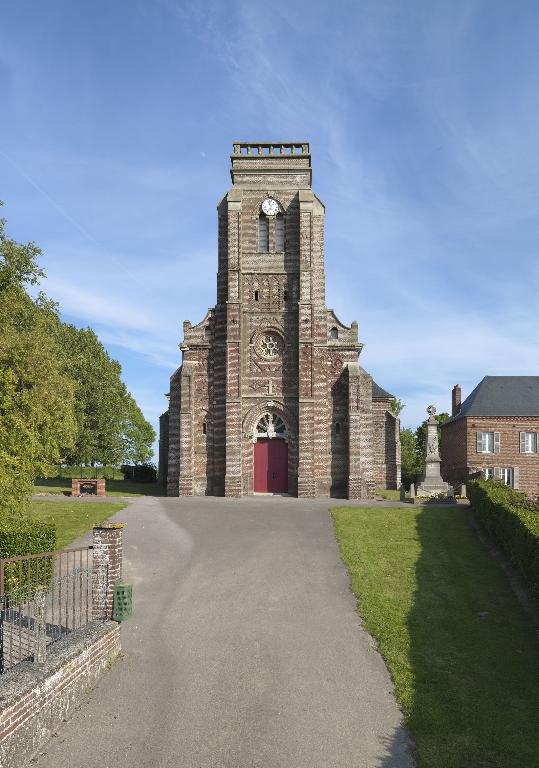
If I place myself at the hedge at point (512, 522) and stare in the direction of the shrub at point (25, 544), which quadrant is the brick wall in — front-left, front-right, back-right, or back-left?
front-left

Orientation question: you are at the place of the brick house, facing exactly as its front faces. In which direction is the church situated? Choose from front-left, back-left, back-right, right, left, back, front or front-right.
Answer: front-right

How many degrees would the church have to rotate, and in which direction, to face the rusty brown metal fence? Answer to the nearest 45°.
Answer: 0° — it already faces it

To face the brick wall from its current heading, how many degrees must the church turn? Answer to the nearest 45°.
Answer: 0° — it already faces it

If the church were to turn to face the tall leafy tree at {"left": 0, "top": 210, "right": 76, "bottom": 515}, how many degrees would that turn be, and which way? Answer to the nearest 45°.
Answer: approximately 45° to its right

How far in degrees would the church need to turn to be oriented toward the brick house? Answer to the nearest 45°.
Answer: approximately 135° to its left

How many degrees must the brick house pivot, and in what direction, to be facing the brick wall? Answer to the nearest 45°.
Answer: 0° — it already faces it

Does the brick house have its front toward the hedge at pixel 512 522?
yes

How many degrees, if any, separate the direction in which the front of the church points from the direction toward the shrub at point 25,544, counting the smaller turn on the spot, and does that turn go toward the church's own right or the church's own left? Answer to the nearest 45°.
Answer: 0° — it already faces it

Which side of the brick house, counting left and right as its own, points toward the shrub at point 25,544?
front

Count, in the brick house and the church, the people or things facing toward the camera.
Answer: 2

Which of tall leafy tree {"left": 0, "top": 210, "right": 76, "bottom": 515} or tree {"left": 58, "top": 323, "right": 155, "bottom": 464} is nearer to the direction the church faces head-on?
the tall leafy tree

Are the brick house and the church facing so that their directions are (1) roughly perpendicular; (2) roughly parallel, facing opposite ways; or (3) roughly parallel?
roughly parallel

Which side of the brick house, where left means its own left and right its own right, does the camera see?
front

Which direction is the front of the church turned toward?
toward the camera

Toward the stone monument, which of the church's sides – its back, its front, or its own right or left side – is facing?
left

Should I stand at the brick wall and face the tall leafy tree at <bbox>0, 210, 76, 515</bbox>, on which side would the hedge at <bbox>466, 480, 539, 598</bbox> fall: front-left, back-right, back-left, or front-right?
front-right
